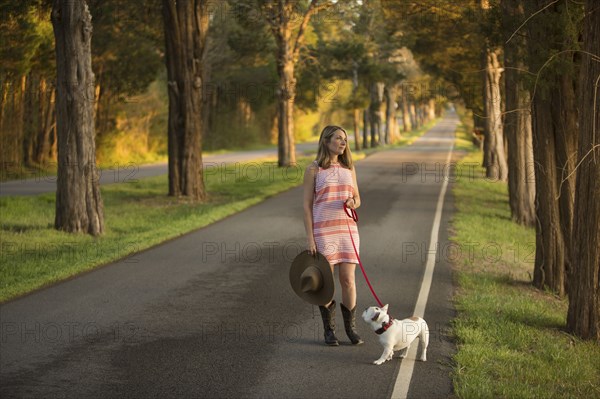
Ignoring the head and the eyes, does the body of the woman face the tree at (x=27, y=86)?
no

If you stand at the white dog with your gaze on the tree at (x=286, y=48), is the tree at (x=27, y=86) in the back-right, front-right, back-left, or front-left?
front-left

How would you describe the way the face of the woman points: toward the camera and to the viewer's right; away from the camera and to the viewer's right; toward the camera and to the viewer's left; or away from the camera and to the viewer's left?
toward the camera and to the viewer's right

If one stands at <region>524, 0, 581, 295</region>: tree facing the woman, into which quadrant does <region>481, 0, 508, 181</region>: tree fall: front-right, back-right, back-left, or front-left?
back-right

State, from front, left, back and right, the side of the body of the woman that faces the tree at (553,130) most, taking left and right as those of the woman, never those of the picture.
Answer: left

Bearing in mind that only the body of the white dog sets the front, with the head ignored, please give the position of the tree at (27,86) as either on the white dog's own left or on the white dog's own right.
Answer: on the white dog's own right

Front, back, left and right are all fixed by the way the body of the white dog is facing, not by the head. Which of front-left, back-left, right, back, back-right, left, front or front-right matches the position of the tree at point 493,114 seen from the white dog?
right

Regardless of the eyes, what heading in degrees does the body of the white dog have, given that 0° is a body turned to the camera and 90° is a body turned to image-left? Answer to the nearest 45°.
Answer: approximately 90°

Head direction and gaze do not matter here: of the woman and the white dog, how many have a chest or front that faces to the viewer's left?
1

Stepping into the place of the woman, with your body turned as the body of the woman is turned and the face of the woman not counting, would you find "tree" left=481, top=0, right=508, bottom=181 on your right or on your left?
on your left

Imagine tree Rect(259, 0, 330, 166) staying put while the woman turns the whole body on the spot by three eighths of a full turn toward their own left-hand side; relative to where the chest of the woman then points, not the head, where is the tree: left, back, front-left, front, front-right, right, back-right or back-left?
front
